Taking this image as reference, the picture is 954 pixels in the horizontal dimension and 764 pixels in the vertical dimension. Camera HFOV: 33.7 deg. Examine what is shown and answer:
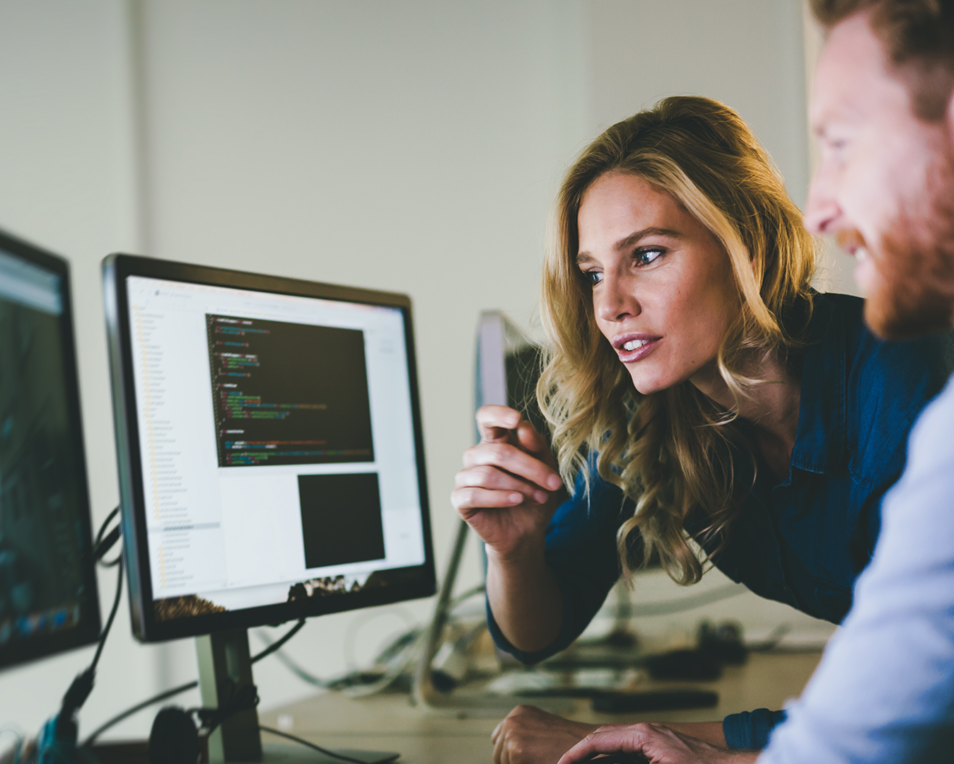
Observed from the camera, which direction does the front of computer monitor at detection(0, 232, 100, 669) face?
facing the viewer and to the right of the viewer

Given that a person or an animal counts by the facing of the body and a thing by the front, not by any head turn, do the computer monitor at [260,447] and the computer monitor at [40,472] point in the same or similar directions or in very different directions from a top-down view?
same or similar directions

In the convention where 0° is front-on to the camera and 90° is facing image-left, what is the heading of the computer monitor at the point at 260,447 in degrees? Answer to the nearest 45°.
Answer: approximately 315°

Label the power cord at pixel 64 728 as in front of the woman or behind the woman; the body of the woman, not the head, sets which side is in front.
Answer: in front

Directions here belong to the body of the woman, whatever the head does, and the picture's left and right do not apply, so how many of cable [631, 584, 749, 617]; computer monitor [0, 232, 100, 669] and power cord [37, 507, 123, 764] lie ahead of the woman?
2

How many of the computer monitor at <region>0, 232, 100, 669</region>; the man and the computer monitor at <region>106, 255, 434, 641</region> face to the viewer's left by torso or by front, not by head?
1

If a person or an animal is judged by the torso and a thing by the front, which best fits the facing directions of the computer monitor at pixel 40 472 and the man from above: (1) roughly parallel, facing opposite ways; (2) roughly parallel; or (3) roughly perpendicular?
roughly parallel, facing opposite ways

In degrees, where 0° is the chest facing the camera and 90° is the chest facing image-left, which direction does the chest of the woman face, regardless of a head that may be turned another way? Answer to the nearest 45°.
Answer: approximately 45°

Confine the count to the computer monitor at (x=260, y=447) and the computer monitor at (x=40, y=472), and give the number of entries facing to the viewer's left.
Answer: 0

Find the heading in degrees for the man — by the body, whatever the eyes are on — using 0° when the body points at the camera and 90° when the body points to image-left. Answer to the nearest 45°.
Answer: approximately 90°

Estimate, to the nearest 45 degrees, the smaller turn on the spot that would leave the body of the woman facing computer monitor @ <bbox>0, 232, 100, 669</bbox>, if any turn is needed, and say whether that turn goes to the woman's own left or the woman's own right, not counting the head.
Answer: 0° — they already face it
